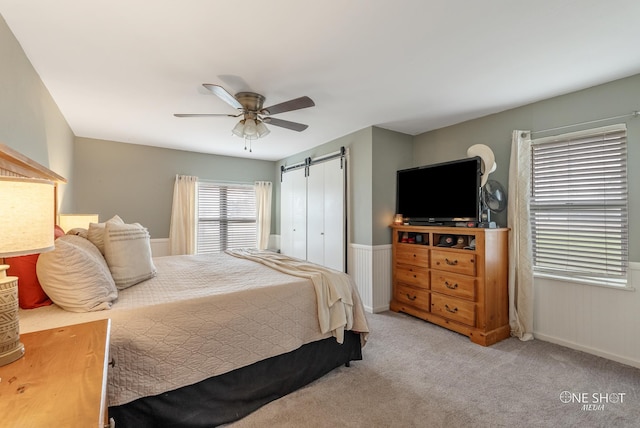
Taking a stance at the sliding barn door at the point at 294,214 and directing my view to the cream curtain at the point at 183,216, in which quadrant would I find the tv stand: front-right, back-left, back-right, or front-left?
back-left

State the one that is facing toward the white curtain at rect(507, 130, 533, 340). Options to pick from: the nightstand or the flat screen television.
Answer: the nightstand

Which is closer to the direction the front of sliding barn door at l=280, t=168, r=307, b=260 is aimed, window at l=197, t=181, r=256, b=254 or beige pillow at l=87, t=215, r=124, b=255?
the beige pillow

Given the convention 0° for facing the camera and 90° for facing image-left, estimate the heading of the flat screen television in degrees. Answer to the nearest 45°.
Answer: approximately 45°

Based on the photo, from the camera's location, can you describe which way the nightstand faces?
facing to the right of the viewer

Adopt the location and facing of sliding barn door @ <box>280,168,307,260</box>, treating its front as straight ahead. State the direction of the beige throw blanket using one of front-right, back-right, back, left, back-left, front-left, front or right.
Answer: front-left

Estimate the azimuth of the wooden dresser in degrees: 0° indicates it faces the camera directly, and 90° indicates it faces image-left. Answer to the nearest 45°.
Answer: approximately 45°

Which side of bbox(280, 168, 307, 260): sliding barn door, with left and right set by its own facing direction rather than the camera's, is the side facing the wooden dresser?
left

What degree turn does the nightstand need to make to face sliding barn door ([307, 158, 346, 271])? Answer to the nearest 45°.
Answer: approximately 45° to its left

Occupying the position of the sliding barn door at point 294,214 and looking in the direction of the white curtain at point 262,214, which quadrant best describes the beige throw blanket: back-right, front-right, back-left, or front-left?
back-left
